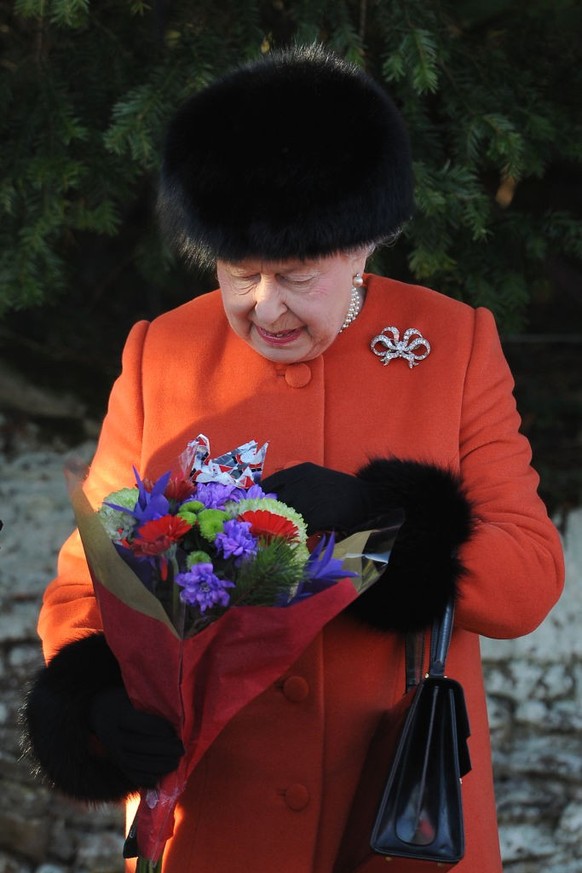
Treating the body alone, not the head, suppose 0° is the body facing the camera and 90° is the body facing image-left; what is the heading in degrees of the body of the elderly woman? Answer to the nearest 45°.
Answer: approximately 0°
